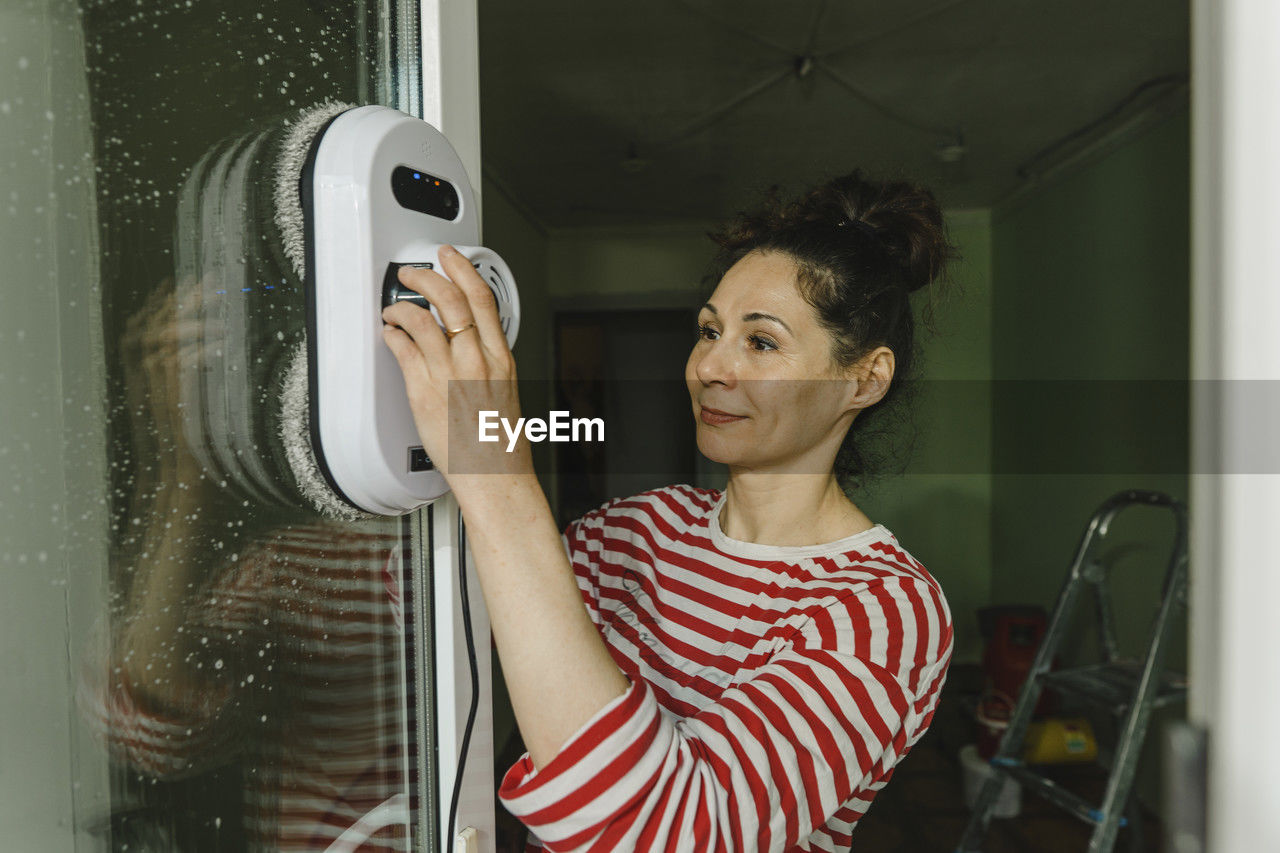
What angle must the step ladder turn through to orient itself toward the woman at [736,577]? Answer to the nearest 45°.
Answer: approximately 45° to its left

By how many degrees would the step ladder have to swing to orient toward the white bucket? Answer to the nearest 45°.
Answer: approximately 90° to its right

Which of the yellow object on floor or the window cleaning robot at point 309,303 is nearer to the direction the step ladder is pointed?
the window cleaning robot

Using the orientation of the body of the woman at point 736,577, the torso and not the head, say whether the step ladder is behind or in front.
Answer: behind

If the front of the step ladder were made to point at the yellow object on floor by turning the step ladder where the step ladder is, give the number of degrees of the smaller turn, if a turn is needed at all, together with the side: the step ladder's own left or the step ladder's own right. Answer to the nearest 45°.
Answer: approximately 135° to the step ladder's own right

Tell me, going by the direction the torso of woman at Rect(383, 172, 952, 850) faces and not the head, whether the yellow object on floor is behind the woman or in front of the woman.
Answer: behind

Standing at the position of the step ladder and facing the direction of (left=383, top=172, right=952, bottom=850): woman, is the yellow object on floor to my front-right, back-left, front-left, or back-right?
back-right

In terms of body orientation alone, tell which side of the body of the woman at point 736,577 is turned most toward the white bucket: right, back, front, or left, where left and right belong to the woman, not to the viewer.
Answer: back

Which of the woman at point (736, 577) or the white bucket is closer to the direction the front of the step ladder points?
the woman

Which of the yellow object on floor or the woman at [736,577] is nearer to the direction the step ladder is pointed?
the woman

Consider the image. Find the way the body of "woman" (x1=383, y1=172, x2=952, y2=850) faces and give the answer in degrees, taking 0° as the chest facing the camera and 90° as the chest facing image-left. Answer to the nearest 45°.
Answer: approximately 45°
